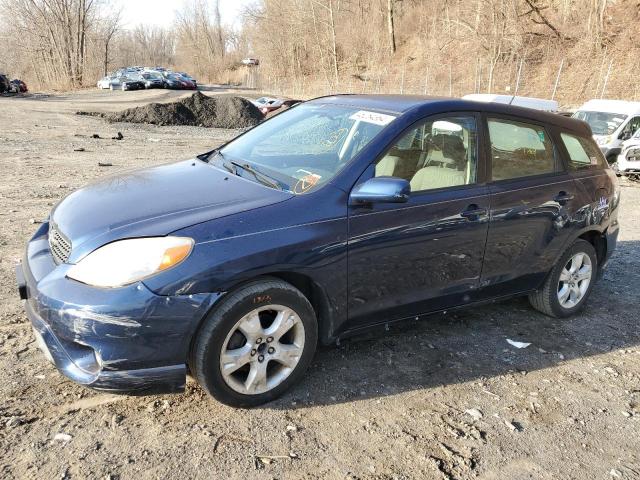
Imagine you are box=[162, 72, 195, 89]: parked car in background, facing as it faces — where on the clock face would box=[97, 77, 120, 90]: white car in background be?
The white car in background is roughly at 5 o'clock from the parked car in background.

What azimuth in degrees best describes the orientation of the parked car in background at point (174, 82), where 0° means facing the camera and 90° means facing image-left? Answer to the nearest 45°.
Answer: approximately 315°

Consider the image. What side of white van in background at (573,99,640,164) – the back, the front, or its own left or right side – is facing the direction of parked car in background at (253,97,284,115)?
right

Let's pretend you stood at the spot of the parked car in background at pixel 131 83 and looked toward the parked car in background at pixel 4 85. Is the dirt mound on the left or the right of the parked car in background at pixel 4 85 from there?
left

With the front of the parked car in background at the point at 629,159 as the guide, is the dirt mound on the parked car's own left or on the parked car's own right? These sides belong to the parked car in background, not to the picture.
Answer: on the parked car's own right

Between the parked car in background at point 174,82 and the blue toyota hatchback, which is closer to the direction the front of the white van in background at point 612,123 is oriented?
the blue toyota hatchback

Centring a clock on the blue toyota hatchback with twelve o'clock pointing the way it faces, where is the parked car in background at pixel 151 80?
The parked car in background is roughly at 4 o'clock from the blue toyota hatchback.

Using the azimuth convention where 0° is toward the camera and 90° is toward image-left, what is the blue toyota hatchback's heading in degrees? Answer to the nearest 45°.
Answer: approximately 45°

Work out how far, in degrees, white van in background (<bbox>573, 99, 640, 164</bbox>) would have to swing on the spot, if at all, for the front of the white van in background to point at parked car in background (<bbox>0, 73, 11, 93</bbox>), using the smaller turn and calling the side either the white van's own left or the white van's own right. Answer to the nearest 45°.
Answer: approximately 45° to the white van's own right

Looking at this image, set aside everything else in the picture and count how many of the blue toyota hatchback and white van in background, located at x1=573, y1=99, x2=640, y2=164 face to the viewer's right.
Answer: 0

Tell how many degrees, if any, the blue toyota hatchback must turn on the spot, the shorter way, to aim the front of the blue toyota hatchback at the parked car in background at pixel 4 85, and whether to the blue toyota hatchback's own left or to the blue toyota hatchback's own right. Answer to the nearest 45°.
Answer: approximately 90° to the blue toyota hatchback's own right

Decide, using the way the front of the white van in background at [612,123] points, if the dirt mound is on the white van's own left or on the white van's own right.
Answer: on the white van's own right
